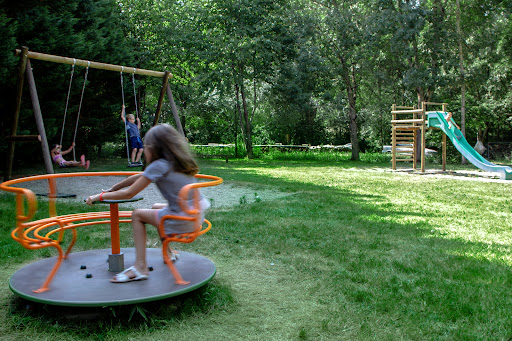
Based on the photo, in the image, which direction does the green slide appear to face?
to the viewer's right
